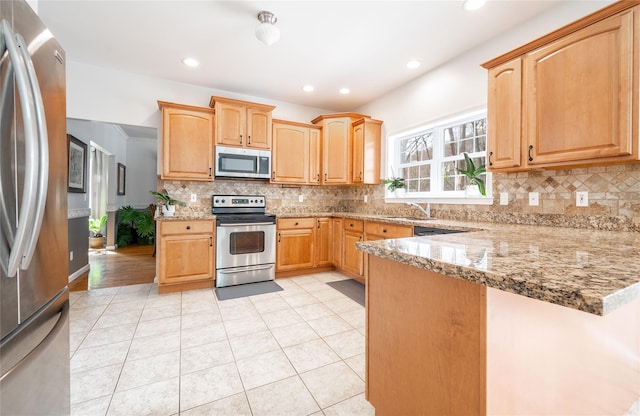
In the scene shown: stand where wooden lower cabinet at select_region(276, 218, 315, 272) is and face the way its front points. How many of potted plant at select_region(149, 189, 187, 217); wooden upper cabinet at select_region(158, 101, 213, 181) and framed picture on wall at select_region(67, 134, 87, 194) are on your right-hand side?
3

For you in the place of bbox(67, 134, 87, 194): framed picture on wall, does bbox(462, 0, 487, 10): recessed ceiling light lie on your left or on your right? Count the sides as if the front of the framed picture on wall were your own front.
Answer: on your right

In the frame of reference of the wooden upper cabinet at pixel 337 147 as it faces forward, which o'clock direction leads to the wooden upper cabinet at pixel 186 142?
the wooden upper cabinet at pixel 186 142 is roughly at 2 o'clock from the wooden upper cabinet at pixel 337 147.

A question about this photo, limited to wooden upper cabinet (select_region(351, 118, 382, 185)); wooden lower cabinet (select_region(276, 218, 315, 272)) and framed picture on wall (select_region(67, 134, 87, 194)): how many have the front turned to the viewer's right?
1

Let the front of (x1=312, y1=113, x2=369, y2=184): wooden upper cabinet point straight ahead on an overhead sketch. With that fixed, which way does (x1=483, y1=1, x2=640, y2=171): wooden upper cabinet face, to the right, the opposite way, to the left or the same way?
to the right

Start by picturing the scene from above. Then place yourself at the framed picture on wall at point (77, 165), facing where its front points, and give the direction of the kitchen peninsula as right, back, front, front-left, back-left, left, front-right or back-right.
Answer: right

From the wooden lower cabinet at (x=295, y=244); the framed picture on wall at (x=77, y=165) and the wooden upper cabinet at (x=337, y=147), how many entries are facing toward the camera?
2

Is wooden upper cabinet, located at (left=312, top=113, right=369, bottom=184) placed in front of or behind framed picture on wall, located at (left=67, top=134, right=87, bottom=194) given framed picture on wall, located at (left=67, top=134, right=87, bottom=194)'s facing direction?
in front

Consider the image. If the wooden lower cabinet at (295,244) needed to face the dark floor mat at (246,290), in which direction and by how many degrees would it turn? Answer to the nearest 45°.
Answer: approximately 45° to its right

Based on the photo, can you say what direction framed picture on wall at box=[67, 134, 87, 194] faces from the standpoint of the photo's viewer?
facing to the right of the viewer

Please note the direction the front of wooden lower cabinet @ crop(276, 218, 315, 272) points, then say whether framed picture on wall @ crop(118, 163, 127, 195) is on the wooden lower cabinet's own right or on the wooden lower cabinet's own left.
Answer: on the wooden lower cabinet's own right

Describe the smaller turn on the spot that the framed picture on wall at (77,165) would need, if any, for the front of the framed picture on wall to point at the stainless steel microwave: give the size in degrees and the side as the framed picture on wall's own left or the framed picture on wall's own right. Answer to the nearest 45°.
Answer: approximately 45° to the framed picture on wall's own right
